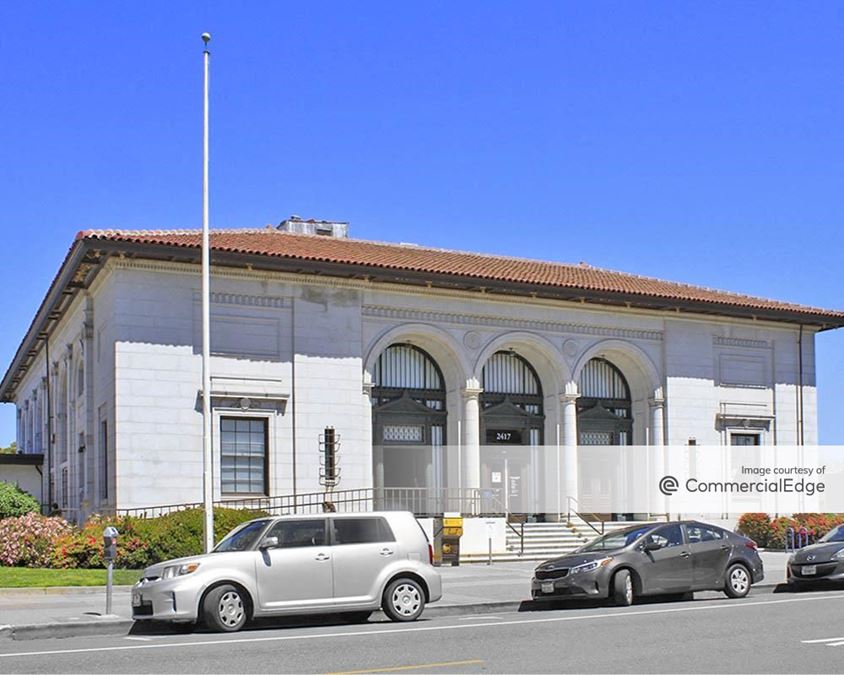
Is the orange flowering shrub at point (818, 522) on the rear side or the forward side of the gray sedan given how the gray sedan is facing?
on the rear side

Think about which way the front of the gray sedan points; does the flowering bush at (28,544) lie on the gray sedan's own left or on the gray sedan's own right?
on the gray sedan's own right

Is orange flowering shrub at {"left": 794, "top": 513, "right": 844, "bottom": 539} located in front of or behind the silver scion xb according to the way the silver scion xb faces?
behind

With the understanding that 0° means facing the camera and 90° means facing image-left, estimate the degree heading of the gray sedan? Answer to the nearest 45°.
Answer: approximately 45°

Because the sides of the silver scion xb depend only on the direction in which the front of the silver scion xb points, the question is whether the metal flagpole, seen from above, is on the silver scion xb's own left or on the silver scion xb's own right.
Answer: on the silver scion xb's own right

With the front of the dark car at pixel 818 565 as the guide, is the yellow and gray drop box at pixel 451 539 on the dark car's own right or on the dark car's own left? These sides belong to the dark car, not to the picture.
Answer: on the dark car's own right

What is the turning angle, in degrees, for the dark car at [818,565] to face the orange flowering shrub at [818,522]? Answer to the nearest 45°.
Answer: approximately 135° to its right

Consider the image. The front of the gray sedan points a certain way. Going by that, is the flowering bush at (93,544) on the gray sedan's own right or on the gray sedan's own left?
on the gray sedan's own right

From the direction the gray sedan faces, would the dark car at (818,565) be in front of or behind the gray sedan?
behind
